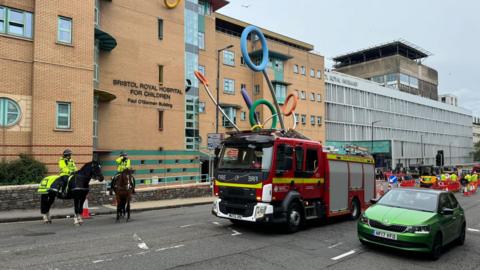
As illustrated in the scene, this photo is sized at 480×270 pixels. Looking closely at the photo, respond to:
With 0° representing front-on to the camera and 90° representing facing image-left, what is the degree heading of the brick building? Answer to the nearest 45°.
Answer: approximately 315°

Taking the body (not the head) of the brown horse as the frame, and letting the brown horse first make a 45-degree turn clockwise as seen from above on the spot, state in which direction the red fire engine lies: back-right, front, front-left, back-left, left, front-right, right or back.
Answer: left

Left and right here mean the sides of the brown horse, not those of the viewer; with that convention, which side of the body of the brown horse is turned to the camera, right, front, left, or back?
front

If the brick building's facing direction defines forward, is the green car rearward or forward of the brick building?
forward

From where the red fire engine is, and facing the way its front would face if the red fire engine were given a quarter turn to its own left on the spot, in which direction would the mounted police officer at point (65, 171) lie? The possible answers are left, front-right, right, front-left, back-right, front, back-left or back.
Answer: back-right

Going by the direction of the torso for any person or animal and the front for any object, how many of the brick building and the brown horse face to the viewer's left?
0

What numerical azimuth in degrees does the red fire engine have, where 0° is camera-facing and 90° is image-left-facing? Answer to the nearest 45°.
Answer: approximately 45°

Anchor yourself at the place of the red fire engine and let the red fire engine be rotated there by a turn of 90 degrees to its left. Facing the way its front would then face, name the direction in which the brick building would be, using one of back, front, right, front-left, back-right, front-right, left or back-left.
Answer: back
